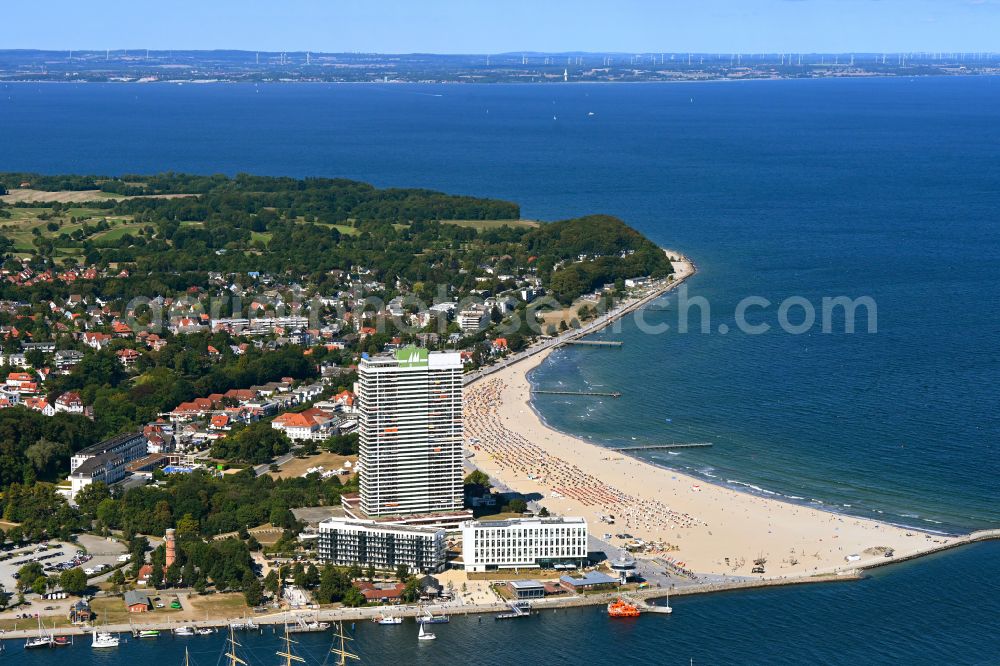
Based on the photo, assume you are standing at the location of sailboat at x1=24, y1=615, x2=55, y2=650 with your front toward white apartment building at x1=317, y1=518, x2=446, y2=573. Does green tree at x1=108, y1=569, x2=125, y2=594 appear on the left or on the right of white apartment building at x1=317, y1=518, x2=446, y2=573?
left

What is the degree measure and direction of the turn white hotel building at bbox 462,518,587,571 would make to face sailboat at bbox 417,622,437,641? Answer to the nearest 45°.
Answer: approximately 45° to its right

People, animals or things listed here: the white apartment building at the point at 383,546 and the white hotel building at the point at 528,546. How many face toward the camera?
2

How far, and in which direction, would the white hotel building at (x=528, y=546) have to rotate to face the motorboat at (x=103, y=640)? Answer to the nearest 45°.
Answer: approximately 45° to its right

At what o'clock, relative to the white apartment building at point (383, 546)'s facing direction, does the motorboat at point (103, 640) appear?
The motorboat is roughly at 2 o'clock from the white apartment building.

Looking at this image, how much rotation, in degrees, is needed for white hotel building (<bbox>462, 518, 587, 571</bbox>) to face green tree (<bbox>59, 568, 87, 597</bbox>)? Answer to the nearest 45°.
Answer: approximately 90° to its right

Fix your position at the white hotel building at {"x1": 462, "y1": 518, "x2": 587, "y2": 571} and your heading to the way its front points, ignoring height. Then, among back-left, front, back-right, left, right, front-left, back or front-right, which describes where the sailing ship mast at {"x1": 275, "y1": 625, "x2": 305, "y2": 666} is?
front-right

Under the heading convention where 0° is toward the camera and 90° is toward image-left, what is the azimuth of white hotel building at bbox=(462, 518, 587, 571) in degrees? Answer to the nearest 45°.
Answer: approximately 0°

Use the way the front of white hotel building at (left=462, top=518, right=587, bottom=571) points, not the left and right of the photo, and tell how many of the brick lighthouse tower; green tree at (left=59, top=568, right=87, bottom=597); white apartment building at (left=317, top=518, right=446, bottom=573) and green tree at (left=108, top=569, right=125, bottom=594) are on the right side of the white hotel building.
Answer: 4
